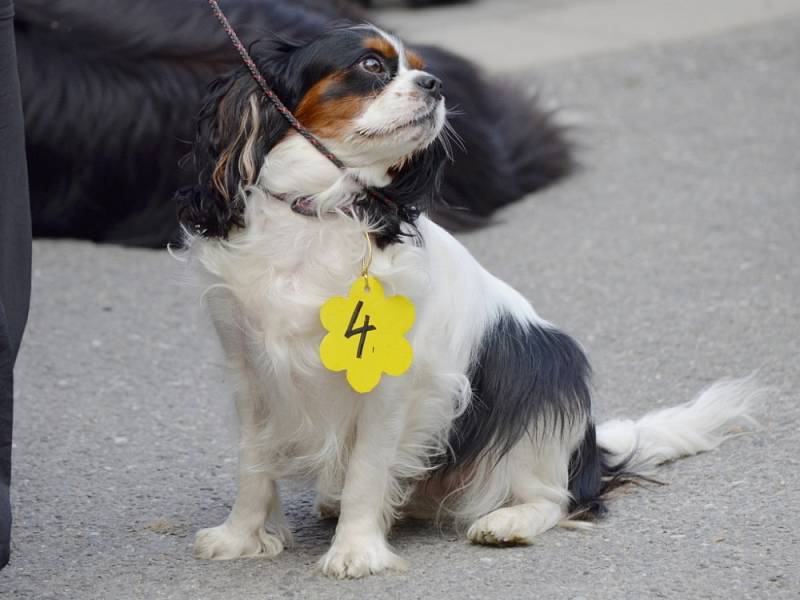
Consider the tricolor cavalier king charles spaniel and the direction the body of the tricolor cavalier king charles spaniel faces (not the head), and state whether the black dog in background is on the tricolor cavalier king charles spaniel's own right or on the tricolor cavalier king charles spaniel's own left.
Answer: on the tricolor cavalier king charles spaniel's own right

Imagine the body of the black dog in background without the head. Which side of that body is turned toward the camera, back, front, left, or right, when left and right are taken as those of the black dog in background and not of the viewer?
left

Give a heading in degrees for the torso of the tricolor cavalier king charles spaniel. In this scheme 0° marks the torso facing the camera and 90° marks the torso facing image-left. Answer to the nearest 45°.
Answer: approximately 45°

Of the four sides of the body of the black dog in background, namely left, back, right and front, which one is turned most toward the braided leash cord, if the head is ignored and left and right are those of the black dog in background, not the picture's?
left
